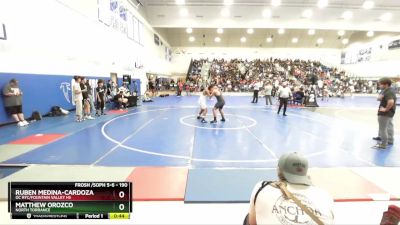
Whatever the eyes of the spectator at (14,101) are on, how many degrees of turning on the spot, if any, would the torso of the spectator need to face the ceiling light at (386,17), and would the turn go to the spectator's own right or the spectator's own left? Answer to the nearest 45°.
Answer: approximately 45° to the spectator's own left

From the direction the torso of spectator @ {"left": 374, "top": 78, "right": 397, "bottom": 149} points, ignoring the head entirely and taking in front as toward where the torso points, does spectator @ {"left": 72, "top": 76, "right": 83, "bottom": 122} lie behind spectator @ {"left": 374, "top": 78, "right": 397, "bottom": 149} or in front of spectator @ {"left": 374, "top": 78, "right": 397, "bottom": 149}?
in front

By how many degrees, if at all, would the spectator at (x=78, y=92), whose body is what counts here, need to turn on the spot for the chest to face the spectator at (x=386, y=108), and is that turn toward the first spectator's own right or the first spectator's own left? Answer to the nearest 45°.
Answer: approximately 45° to the first spectator's own right

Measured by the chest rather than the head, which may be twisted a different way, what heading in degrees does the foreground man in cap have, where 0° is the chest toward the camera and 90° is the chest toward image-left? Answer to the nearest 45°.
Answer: approximately 180°

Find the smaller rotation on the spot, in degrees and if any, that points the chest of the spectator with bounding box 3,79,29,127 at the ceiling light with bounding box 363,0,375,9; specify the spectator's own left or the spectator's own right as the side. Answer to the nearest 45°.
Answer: approximately 45° to the spectator's own left

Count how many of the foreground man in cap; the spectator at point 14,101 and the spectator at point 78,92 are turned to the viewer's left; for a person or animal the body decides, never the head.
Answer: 0

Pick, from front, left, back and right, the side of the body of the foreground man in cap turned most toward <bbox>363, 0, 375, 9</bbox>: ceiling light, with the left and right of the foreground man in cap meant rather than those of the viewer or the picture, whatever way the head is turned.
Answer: front

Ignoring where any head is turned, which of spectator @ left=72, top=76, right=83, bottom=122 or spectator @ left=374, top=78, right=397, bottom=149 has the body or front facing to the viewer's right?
spectator @ left=72, top=76, right=83, bottom=122

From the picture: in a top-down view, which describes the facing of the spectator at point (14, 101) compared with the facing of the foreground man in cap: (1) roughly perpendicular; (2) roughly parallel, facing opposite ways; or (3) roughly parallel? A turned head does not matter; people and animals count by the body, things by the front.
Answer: roughly perpendicular

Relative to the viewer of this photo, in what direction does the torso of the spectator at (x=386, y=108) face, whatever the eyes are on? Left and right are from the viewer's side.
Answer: facing to the left of the viewer

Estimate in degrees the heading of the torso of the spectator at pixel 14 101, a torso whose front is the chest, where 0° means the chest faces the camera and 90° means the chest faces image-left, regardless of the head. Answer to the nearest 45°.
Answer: approximately 315°

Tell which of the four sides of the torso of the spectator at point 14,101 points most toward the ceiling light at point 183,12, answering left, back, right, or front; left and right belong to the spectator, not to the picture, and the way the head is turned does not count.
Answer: left

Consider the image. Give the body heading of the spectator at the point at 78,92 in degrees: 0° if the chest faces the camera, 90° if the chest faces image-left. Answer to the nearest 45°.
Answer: approximately 270°

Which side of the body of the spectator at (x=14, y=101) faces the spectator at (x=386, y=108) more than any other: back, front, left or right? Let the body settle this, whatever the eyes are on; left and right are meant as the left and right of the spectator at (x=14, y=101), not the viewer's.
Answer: front
